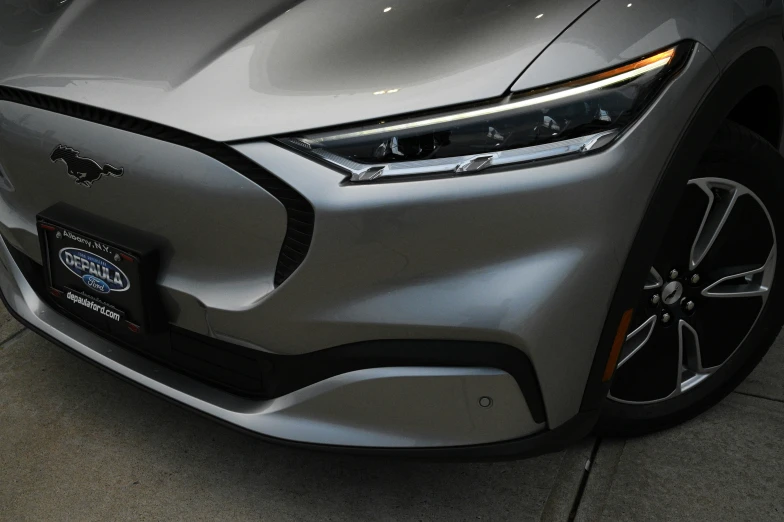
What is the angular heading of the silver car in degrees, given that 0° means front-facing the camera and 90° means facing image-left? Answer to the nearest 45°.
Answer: approximately 45°
